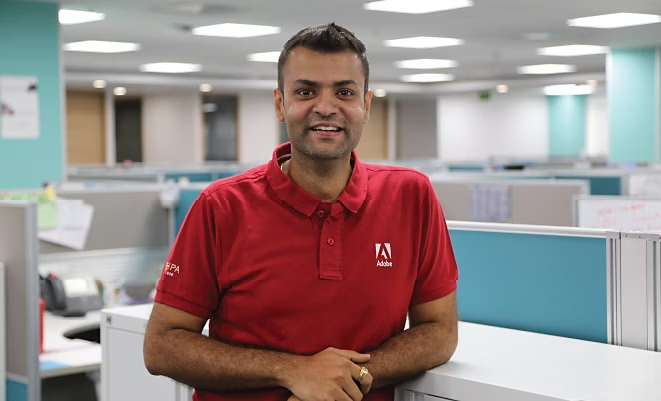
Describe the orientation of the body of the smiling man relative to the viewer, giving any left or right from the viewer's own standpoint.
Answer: facing the viewer

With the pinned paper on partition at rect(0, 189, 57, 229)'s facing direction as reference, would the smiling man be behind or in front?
in front

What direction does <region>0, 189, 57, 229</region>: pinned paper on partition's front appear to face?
toward the camera

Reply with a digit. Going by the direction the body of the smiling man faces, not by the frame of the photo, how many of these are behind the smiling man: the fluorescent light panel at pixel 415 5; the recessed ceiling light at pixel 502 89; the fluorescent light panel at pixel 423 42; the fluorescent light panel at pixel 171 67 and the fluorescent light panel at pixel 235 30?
5

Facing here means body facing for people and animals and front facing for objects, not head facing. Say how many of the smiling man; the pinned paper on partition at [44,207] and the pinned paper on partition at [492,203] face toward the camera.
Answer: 3

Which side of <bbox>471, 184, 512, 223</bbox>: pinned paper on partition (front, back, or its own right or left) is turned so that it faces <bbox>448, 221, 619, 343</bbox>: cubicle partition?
front
